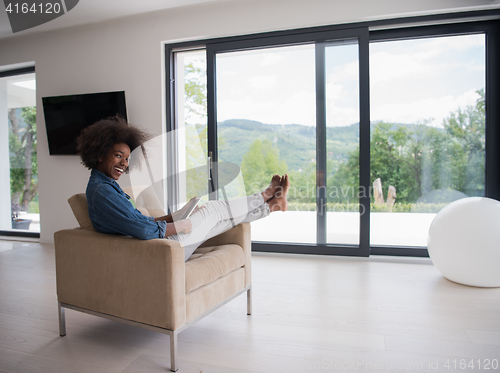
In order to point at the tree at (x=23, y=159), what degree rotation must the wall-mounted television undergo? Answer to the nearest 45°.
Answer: approximately 135° to its right

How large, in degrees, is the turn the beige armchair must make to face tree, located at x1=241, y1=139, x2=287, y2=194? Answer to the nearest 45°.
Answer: approximately 90° to its left

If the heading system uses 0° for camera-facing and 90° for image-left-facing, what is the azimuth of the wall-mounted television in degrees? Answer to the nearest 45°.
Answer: approximately 0°

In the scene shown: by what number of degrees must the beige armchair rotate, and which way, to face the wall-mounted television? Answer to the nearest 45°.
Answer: approximately 135° to its left

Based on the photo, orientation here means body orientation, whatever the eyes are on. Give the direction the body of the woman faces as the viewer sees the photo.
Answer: to the viewer's right

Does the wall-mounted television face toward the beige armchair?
yes

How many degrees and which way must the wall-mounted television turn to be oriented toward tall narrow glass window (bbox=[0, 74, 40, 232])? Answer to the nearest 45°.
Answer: approximately 135° to its right

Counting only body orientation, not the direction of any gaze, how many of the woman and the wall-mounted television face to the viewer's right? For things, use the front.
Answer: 1

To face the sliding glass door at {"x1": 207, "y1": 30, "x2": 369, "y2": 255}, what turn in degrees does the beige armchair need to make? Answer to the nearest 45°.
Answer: approximately 90° to its left

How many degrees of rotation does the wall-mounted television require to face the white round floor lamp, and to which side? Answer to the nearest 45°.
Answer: approximately 45° to its left
